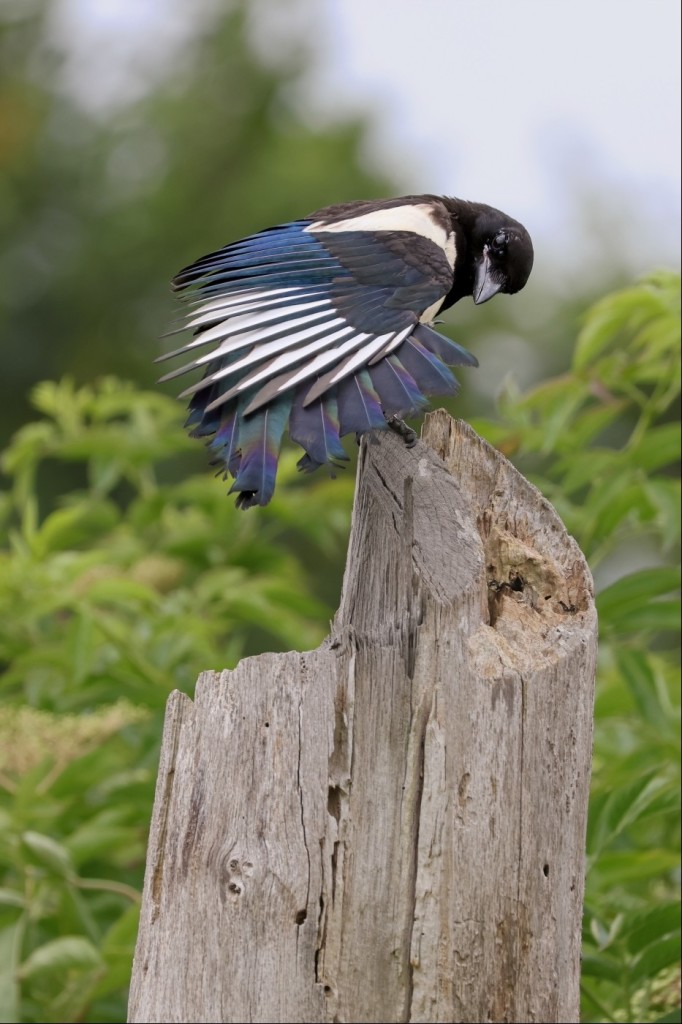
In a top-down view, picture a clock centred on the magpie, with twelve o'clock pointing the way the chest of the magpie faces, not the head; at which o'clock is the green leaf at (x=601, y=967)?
The green leaf is roughly at 10 o'clock from the magpie.

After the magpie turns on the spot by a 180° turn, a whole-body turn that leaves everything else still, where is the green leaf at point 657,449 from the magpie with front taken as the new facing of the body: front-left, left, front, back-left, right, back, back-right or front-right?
back-right

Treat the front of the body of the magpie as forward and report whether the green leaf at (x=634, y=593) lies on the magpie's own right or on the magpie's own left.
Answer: on the magpie's own left

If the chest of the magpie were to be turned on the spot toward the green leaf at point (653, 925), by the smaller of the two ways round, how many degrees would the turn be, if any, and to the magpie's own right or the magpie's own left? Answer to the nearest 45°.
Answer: approximately 45° to the magpie's own left

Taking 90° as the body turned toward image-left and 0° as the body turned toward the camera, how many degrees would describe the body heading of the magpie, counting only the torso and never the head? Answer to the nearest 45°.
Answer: approximately 270°

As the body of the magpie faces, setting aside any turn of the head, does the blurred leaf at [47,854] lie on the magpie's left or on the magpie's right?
on the magpie's left

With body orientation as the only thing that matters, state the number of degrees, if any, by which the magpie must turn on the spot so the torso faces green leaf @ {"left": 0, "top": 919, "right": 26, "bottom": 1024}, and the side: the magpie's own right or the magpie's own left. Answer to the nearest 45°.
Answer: approximately 135° to the magpie's own left
